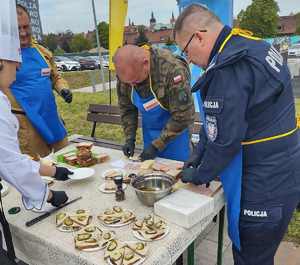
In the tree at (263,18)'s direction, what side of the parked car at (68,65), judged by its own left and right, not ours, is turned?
left

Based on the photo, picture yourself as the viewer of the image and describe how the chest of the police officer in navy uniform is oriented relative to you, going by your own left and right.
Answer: facing to the left of the viewer

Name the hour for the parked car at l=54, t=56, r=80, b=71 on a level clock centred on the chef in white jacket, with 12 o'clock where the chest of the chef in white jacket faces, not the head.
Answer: The parked car is roughly at 9 o'clock from the chef in white jacket.

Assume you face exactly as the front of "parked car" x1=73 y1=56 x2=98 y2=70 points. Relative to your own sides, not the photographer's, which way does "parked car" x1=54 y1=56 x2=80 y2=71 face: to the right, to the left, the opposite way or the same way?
the same way

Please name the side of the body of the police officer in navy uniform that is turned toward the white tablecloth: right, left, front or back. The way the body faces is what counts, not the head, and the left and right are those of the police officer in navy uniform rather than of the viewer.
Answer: front

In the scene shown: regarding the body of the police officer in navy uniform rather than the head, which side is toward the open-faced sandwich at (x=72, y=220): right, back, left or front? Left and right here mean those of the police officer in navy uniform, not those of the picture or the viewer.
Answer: front

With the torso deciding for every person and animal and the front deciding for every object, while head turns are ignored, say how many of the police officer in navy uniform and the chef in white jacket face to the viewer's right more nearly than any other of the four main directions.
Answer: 1

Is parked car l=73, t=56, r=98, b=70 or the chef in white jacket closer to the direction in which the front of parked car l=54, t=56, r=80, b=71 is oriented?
the chef in white jacket

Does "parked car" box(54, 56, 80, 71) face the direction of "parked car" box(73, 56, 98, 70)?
no

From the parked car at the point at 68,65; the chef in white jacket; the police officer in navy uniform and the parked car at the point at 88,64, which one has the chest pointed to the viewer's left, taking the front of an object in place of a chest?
the police officer in navy uniform

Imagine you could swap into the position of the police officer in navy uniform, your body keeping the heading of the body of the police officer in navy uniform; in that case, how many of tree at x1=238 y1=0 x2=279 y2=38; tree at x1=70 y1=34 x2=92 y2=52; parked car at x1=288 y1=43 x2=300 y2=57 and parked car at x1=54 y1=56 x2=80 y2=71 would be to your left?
0

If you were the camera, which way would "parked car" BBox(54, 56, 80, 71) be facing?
facing the viewer and to the right of the viewer

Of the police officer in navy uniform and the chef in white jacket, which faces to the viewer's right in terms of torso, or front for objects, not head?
the chef in white jacket

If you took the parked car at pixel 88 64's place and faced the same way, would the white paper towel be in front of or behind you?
in front

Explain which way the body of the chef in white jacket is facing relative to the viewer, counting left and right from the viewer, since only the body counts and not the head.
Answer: facing to the right of the viewer

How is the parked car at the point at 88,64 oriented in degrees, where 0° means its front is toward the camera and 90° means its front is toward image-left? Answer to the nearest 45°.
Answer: approximately 315°

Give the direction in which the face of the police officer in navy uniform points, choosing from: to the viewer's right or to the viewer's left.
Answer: to the viewer's left

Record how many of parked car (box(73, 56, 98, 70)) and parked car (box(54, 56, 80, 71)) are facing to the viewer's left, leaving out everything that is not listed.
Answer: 0

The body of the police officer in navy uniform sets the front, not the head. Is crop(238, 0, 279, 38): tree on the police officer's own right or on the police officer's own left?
on the police officer's own right
